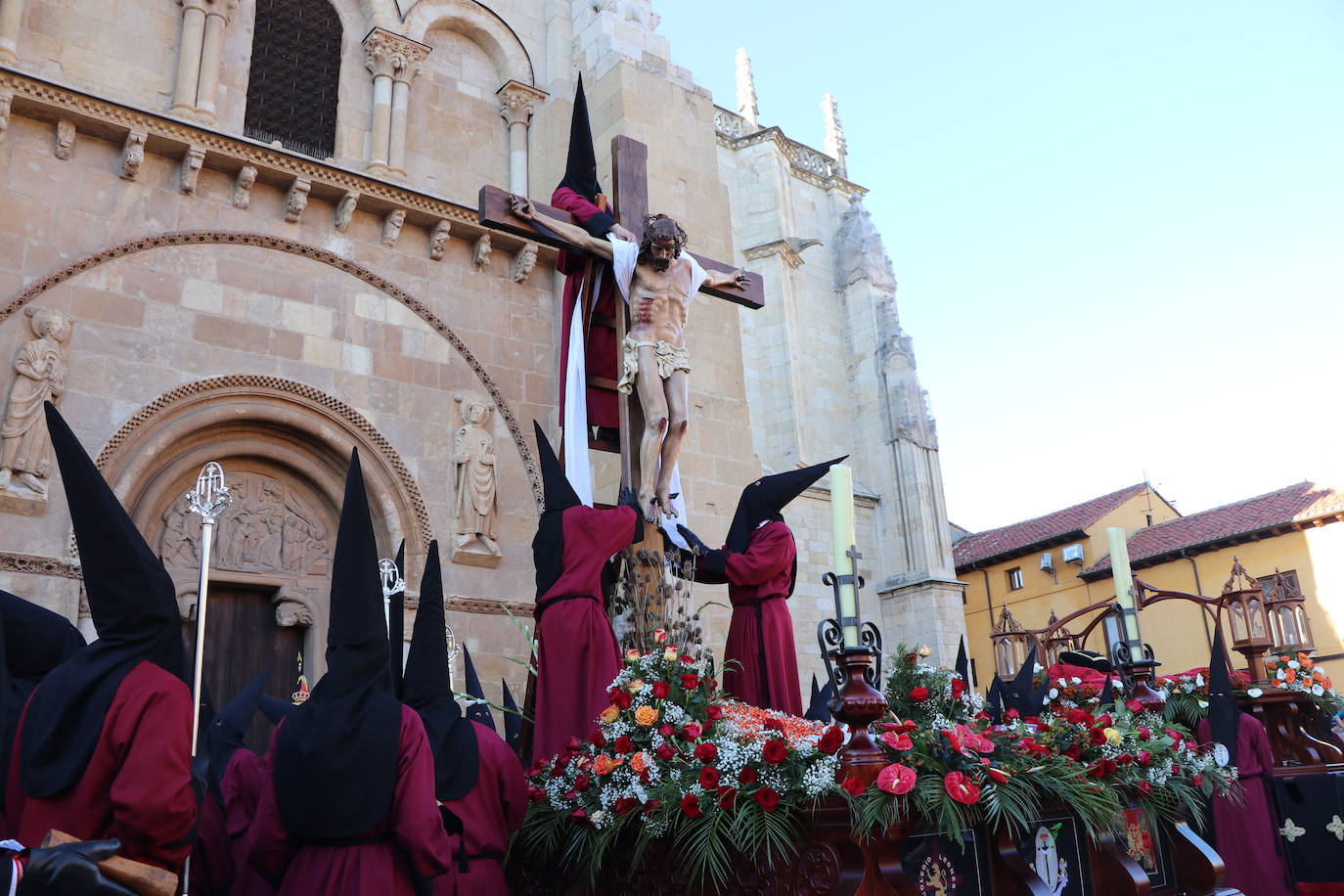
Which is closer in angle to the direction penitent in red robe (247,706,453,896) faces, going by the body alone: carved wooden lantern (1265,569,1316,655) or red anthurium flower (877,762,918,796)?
the carved wooden lantern

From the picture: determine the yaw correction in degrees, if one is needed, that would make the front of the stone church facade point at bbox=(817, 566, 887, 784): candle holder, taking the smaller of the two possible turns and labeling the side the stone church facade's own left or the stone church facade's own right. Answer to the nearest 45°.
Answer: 0° — it already faces it

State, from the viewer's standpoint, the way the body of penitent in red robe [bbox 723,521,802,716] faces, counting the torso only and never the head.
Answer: to the viewer's left

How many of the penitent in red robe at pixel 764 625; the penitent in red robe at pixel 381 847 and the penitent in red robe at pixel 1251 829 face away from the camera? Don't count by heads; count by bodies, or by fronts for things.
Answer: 1

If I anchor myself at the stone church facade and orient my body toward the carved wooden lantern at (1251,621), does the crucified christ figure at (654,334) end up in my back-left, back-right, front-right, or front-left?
front-right

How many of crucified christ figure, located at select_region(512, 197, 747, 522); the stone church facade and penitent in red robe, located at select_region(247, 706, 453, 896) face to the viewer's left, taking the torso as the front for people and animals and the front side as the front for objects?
0

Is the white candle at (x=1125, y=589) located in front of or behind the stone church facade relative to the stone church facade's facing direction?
in front

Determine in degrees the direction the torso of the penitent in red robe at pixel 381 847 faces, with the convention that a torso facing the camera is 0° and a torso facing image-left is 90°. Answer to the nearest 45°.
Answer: approximately 180°

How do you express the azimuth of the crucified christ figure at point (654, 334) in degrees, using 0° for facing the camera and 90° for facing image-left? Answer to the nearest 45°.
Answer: approximately 315°

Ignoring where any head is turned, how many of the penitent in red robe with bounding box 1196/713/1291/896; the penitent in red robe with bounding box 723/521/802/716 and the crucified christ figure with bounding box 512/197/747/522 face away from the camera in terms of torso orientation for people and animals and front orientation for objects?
0

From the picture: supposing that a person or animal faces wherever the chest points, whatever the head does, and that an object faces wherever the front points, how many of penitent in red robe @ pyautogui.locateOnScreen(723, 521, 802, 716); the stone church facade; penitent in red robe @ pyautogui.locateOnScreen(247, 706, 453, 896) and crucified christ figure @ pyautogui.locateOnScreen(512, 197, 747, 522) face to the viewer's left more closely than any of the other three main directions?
1

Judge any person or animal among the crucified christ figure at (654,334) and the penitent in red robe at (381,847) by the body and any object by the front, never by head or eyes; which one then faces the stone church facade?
the penitent in red robe

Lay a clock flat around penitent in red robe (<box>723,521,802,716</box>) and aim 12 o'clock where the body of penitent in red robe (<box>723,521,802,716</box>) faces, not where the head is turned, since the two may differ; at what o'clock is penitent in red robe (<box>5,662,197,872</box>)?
penitent in red robe (<box>5,662,197,872</box>) is roughly at 10 o'clock from penitent in red robe (<box>723,521,802,716</box>).

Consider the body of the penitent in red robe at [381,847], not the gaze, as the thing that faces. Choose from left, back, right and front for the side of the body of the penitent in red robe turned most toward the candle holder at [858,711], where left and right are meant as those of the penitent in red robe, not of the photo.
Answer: right
